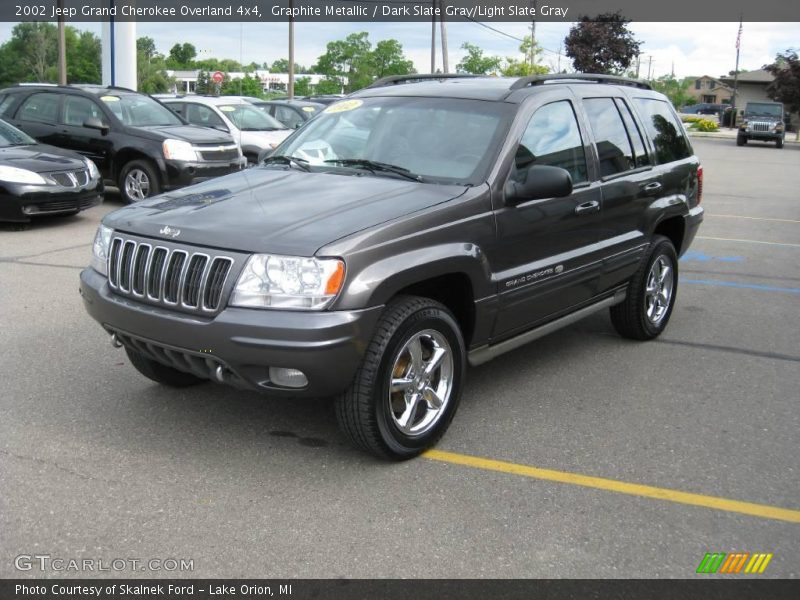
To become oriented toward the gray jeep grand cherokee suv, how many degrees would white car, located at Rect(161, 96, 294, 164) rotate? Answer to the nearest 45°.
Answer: approximately 45° to its right

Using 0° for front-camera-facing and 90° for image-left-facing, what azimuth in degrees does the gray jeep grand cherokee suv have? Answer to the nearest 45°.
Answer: approximately 45°

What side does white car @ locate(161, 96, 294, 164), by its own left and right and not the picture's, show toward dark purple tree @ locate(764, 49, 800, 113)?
left

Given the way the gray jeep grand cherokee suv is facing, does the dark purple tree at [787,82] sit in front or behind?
behind

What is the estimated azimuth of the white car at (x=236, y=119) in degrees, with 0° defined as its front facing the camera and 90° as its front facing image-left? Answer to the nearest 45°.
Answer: approximately 315°

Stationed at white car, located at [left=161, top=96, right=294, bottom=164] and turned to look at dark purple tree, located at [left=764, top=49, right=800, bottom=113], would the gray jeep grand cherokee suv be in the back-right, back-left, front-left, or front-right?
back-right

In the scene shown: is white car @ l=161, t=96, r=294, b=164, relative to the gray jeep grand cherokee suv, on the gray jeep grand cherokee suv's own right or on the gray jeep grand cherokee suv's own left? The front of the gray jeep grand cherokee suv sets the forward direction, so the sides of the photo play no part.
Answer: on the gray jeep grand cherokee suv's own right

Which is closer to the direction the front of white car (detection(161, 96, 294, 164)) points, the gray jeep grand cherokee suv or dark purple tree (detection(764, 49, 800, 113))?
the gray jeep grand cherokee suv

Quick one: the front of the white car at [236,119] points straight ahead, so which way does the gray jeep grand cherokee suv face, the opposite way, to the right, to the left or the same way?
to the right
